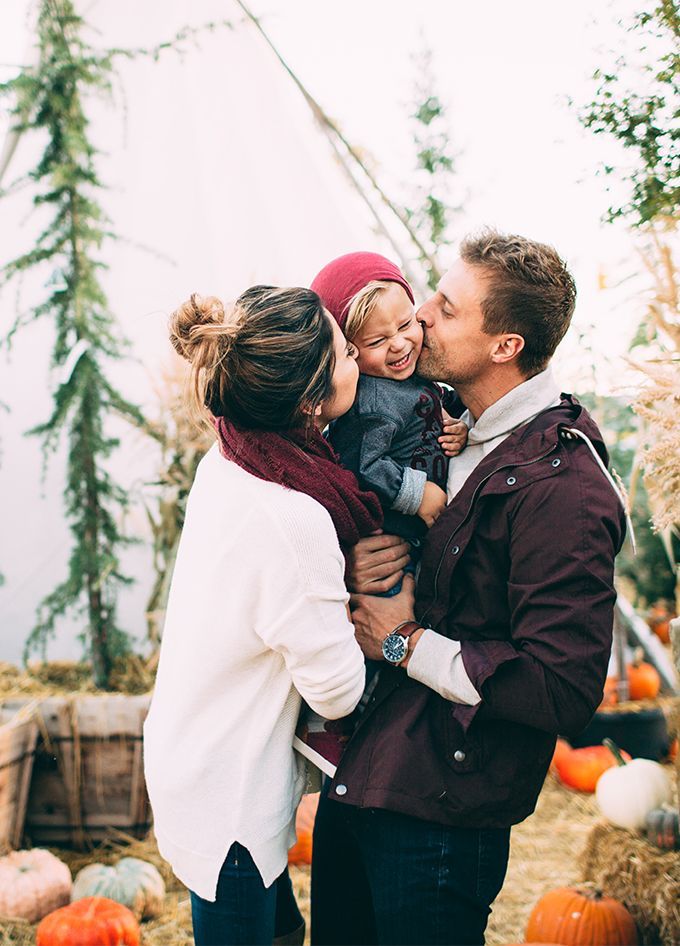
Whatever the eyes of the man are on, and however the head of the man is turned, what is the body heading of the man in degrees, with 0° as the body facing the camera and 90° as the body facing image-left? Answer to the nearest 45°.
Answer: approximately 90°

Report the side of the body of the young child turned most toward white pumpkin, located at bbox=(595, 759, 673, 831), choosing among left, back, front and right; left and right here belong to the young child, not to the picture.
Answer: left
